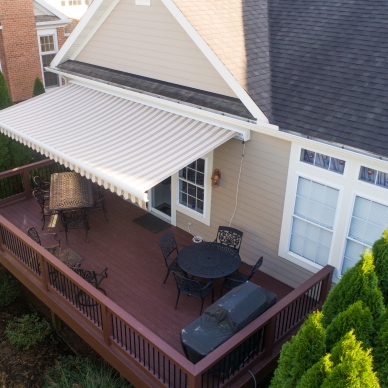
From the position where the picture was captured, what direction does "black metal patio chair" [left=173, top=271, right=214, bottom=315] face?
facing away from the viewer and to the right of the viewer

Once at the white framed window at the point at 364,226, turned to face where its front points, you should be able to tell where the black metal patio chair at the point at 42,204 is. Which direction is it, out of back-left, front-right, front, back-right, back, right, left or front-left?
front-right

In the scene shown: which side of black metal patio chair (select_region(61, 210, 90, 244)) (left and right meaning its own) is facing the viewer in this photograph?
back

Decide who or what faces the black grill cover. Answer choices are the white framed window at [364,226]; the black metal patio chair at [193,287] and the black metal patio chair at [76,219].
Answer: the white framed window

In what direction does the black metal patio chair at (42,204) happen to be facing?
to the viewer's right

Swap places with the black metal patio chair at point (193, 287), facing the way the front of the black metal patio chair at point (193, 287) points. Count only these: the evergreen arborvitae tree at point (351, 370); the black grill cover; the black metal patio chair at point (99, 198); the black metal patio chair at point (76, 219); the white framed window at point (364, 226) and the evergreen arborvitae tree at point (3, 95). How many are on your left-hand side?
3

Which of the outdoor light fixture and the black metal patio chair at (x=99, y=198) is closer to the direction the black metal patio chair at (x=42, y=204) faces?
the black metal patio chair

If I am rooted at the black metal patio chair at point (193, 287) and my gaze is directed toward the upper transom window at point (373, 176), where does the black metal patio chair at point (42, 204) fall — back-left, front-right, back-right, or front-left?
back-left

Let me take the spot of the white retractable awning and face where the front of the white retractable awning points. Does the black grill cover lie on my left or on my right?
on my left

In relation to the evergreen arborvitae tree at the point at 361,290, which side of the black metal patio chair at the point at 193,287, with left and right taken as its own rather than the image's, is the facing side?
right
